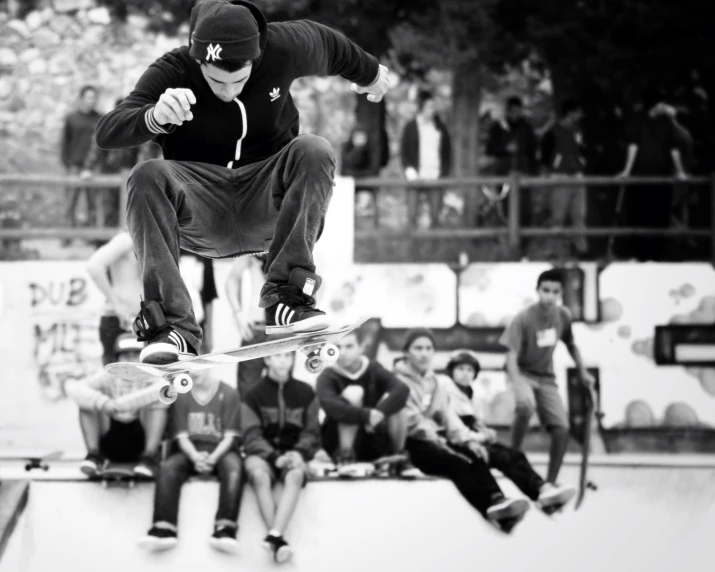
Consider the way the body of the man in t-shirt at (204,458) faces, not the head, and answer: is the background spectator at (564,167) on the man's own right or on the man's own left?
on the man's own left

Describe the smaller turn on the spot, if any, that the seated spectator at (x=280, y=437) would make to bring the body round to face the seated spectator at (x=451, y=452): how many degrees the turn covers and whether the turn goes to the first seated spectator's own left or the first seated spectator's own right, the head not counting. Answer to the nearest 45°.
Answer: approximately 90° to the first seated spectator's own left

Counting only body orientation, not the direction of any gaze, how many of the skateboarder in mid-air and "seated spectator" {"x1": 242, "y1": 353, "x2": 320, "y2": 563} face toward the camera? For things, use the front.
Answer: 2

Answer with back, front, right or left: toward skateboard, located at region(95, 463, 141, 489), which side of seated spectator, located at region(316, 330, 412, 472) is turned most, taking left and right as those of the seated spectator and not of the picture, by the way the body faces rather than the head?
right

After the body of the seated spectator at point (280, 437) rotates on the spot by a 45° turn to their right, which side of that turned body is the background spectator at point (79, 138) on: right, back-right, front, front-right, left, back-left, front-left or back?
right

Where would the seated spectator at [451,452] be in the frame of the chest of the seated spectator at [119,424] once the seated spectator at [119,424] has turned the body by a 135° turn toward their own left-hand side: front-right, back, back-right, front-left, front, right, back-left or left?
front-right

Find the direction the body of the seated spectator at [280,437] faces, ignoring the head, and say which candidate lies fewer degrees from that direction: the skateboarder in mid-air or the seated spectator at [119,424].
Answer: the skateboarder in mid-air

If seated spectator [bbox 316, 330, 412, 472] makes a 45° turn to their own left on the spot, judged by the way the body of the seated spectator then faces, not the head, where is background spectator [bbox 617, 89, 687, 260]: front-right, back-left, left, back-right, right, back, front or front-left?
left

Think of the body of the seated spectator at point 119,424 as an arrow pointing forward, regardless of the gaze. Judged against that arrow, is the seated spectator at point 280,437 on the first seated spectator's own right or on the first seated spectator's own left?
on the first seated spectator's own left

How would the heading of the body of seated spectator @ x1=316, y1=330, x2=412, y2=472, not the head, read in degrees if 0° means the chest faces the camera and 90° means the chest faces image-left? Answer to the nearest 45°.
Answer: approximately 0°

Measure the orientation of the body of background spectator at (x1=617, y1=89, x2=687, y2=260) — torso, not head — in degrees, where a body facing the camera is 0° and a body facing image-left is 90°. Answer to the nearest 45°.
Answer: approximately 0°
